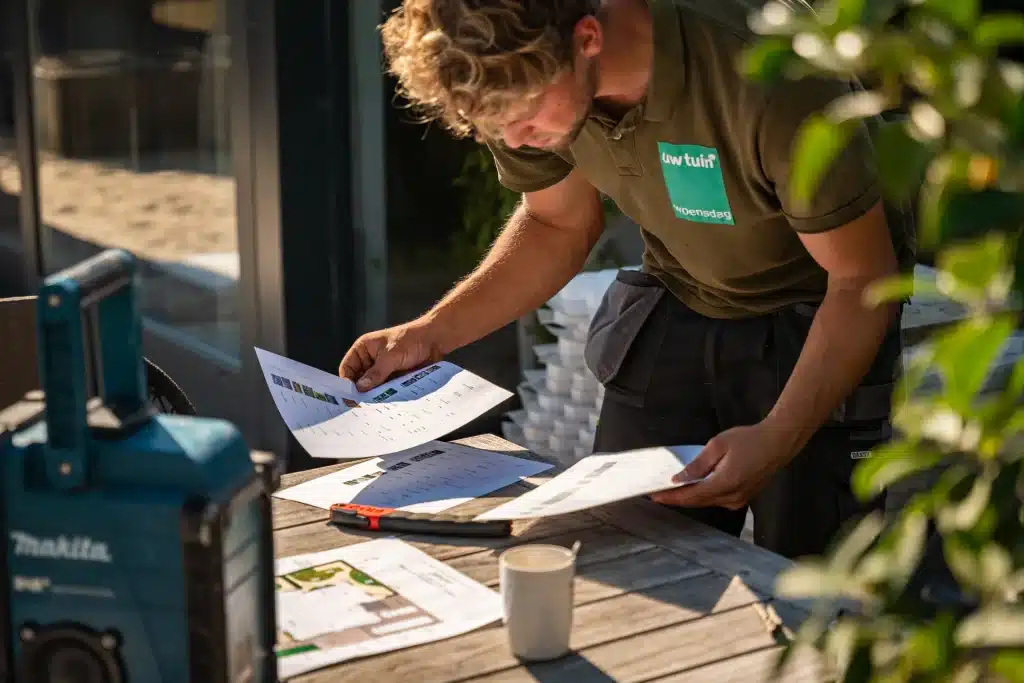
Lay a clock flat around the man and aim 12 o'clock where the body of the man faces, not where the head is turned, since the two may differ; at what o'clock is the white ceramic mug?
The white ceramic mug is roughly at 11 o'clock from the man.

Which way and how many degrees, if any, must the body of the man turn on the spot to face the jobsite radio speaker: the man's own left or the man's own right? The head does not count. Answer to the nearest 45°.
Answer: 0° — they already face it

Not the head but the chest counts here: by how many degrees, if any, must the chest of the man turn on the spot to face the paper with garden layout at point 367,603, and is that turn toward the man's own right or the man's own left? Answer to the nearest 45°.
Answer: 0° — they already face it

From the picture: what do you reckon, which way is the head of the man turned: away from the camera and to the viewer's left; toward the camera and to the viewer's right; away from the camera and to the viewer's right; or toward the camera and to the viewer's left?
toward the camera and to the viewer's left

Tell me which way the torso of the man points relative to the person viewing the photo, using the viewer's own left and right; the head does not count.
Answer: facing the viewer and to the left of the viewer

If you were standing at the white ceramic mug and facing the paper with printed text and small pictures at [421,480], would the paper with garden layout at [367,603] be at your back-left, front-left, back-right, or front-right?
front-left

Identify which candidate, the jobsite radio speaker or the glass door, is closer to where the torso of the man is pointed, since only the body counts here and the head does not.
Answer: the jobsite radio speaker

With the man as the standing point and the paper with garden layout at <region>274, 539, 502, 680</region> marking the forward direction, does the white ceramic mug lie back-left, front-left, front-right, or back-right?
front-left

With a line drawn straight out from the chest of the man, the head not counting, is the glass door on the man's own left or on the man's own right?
on the man's own right

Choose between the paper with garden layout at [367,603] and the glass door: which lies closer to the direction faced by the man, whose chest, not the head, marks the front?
the paper with garden layout
